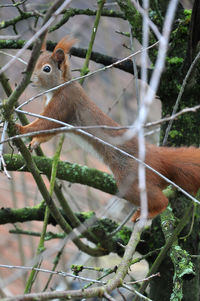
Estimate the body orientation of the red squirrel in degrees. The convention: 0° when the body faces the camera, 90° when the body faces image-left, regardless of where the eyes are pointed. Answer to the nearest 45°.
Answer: approximately 90°
